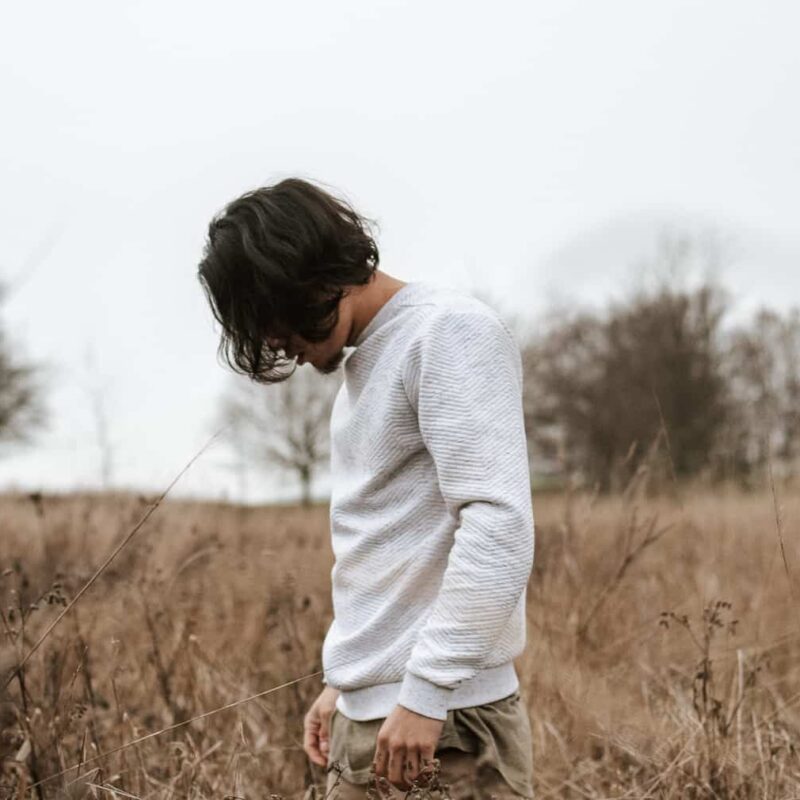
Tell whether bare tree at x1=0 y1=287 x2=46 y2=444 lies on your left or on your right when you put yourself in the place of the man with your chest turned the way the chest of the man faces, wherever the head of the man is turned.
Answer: on your right

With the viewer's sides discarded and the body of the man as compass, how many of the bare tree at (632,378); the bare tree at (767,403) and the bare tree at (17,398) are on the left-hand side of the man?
0

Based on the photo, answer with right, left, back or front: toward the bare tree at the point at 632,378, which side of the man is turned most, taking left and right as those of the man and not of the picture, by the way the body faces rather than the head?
right

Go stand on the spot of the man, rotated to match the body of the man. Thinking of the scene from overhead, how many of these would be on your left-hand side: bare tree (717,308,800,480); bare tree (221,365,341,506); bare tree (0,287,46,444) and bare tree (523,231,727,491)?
0

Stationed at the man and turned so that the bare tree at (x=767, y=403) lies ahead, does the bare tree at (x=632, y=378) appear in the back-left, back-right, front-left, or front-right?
front-left

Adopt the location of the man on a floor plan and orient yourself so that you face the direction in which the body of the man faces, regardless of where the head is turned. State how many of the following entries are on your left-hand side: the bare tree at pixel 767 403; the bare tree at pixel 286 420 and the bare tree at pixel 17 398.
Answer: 0

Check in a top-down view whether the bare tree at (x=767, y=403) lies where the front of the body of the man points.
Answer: no

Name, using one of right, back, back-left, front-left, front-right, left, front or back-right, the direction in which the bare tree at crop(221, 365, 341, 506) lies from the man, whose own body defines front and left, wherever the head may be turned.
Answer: right

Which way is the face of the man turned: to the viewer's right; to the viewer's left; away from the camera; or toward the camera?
to the viewer's left

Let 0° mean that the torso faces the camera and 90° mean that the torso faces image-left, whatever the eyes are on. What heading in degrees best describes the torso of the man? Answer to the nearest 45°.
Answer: approximately 90°

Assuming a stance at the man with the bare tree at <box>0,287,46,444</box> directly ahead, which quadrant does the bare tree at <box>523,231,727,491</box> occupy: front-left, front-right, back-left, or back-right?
front-right
